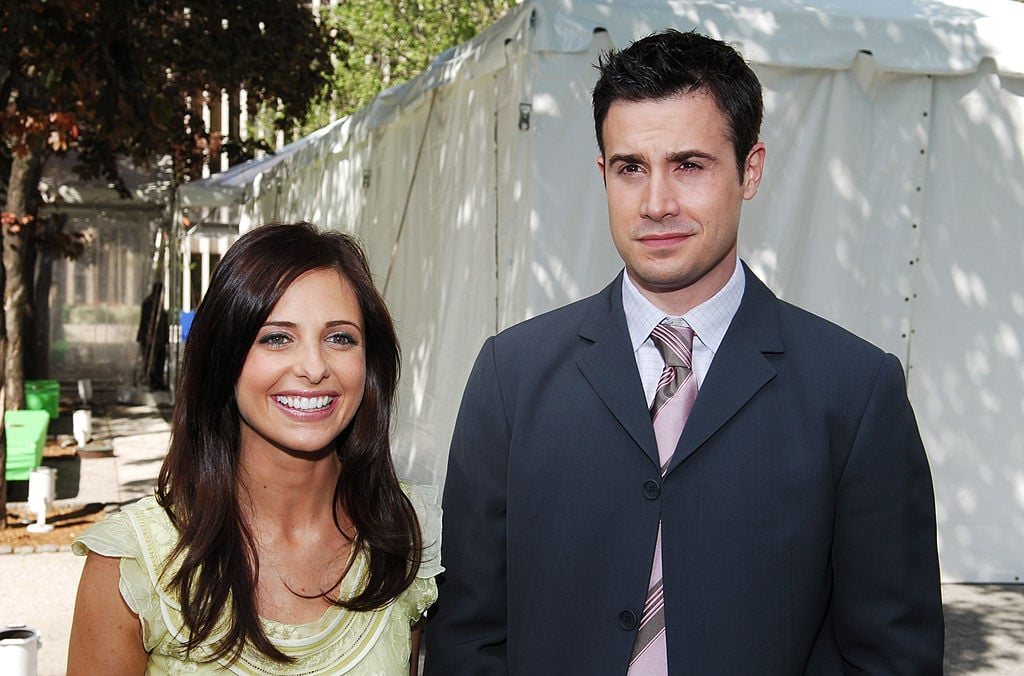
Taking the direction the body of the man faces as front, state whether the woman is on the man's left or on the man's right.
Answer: on the man's right

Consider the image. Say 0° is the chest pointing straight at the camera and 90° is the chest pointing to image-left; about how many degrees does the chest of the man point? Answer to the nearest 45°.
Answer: approximately 0°

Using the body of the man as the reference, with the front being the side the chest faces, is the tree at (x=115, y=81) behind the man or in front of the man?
behind

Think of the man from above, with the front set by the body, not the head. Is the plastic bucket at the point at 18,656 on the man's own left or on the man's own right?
on the man's own right

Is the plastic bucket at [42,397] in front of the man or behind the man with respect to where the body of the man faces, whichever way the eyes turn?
behind
